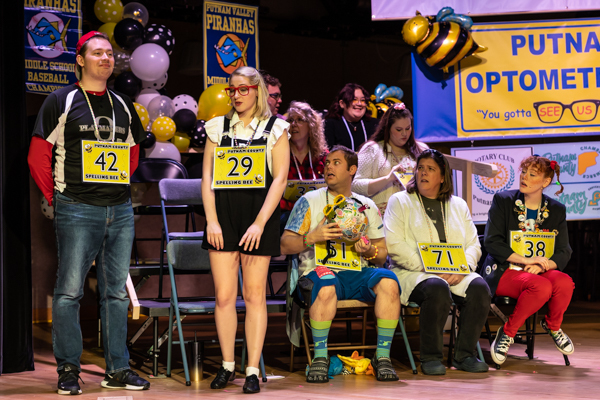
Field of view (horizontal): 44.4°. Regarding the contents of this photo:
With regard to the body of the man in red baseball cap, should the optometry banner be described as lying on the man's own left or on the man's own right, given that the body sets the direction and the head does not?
on the man's own left

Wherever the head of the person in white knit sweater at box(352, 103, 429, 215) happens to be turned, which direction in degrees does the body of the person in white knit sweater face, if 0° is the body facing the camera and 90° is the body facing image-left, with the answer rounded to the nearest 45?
approximately 315°

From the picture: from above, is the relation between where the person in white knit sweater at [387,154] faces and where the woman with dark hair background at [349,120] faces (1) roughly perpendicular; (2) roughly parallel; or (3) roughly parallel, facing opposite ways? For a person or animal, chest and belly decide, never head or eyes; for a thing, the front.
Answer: roughly parallel

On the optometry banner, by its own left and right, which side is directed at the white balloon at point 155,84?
right

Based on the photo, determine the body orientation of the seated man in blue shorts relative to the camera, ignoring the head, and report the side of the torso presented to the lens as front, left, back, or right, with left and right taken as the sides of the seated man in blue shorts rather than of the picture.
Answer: front

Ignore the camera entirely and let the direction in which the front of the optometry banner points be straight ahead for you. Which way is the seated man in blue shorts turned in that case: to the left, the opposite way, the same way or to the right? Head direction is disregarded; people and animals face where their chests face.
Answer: the same way

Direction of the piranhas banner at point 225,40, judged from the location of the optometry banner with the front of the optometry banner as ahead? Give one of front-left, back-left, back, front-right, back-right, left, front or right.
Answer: right

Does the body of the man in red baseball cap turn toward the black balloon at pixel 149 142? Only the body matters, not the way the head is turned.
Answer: no

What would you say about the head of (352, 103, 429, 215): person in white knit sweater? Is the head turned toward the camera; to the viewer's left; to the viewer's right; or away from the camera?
toward the camera

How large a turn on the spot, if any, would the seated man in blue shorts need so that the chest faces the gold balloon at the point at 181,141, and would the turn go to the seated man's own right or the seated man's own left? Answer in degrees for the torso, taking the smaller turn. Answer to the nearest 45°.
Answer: approximately 135° to the seated man's own right

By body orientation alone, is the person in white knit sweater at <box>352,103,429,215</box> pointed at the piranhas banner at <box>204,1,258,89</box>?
no

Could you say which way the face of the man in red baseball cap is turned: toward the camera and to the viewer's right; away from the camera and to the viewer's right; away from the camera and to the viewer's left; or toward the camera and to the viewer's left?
toward the camera and to the viewer's right

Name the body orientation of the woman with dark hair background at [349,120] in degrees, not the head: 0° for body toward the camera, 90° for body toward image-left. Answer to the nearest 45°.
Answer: approximately 315°

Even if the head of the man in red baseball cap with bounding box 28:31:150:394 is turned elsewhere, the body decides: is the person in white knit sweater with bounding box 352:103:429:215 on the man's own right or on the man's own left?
on the man's own left

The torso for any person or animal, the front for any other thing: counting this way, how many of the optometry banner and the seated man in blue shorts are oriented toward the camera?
2

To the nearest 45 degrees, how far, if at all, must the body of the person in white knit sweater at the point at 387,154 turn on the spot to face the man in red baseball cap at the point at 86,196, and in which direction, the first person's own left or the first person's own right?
approximately 90° to the first person's own right

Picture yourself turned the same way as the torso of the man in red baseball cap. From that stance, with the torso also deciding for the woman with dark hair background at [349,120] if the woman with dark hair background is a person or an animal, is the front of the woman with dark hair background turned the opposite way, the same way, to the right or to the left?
the same way

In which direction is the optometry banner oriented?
toward the camera

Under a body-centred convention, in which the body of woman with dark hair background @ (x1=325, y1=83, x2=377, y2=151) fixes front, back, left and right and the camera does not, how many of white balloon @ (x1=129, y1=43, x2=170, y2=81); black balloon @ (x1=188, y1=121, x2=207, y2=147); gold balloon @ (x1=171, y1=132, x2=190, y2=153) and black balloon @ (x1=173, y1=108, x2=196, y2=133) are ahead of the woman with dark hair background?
0

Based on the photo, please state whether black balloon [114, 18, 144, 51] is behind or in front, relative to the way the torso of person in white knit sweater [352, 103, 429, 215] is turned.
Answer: behind
